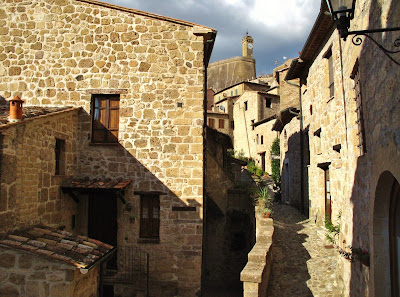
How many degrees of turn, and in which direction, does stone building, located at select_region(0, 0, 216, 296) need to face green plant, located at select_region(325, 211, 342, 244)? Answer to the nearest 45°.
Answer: approximately 90° to its left

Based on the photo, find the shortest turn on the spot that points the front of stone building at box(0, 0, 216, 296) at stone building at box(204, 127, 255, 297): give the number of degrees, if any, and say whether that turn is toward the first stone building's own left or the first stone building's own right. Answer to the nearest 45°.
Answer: approximately 135° to the first stone building's own left

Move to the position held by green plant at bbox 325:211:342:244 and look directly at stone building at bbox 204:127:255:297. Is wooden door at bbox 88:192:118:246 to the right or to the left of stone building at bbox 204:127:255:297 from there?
left

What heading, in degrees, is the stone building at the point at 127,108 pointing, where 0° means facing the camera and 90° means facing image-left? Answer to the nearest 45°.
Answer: approximately 0°

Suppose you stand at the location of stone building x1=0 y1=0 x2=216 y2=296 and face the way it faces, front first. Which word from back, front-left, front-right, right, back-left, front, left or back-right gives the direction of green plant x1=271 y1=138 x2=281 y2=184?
back-left

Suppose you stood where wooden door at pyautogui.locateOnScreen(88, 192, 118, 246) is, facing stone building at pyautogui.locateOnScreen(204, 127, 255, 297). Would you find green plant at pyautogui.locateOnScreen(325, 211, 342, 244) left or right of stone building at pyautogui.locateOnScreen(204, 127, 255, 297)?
right

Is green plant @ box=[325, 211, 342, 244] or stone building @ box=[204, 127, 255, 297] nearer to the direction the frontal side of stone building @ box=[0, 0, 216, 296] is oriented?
the green plant

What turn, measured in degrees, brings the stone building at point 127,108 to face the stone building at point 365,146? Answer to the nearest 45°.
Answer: approximately 45° to its left
